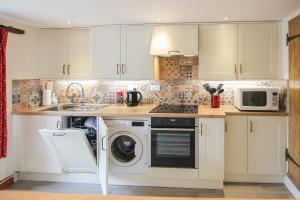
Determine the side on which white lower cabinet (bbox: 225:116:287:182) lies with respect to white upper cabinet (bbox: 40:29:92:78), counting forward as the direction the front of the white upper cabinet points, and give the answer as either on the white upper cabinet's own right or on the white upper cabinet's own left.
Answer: on the white upper cabinet's own left

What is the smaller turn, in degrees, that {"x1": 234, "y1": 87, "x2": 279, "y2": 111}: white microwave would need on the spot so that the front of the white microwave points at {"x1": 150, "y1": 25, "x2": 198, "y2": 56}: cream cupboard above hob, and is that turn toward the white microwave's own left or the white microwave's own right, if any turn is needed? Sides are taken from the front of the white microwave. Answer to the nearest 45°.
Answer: approximately 90° to the white microwave's own right

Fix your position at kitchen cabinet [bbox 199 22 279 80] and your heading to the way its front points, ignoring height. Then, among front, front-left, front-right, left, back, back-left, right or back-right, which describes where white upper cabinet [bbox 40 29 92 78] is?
right

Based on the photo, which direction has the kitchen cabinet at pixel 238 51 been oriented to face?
toward the camera

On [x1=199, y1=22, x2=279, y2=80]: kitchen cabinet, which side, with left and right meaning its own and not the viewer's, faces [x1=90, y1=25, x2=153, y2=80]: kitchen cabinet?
right

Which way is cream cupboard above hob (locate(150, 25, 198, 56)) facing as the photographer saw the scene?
facing the viewer

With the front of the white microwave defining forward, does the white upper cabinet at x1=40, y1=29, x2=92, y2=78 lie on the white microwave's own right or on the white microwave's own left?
on the white microwave's own right

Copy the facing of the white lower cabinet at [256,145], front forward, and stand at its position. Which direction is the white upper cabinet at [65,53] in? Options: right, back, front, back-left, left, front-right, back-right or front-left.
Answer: right

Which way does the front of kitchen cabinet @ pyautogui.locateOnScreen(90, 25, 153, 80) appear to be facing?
toward the camera

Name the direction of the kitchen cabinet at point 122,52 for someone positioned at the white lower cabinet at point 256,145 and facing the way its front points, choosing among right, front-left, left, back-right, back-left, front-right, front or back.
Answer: right

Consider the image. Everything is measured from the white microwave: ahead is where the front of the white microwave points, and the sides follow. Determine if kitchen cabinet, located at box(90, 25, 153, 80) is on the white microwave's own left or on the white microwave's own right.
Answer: on the white microwave's own right
